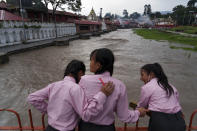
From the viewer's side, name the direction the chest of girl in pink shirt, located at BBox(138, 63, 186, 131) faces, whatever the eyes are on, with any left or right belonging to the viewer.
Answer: facing away from the viewer and to the left of the viewer

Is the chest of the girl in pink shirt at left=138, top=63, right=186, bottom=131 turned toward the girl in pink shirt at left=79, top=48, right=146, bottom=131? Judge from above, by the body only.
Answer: no

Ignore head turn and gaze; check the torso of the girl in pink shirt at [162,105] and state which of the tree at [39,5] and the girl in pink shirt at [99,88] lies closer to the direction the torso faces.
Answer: the tree

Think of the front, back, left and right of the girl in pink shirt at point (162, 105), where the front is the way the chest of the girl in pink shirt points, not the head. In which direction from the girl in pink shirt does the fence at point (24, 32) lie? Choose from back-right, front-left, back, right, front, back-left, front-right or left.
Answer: front

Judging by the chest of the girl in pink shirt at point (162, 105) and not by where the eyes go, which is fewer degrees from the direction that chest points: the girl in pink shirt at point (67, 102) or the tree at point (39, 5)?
the tree

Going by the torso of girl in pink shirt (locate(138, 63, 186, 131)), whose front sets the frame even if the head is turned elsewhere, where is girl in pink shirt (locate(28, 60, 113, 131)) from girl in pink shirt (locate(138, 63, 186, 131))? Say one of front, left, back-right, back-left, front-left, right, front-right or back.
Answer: left

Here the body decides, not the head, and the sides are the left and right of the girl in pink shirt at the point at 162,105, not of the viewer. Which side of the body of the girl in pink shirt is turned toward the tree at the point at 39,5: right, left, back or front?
front

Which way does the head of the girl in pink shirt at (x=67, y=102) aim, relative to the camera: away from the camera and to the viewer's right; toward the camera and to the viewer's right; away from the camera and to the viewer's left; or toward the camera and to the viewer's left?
away from the camera and to the viewer's right

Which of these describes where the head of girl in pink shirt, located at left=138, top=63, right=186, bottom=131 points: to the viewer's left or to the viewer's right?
to the viewer's left
